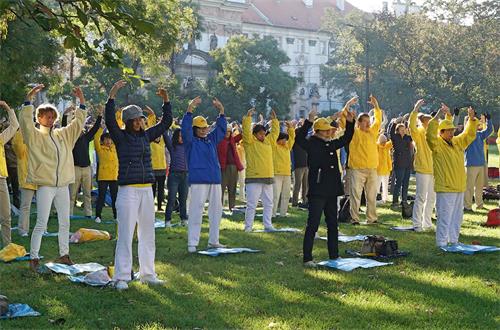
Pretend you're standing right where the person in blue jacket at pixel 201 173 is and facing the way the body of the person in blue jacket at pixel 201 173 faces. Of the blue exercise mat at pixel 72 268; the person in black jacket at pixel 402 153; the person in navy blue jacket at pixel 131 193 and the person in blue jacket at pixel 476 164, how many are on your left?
2

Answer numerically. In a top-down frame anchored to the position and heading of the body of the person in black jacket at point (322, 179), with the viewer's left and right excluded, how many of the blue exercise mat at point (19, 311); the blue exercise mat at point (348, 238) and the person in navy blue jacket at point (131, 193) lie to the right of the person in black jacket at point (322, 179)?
2

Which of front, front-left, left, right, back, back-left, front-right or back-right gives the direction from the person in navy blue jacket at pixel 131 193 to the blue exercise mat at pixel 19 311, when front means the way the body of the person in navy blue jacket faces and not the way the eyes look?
right

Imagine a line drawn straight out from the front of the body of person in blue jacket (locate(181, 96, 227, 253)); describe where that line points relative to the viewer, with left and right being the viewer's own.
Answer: facing the viewer and to the right of the viewer

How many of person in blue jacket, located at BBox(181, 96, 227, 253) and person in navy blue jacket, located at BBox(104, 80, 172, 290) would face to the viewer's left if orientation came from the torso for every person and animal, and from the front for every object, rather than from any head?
0

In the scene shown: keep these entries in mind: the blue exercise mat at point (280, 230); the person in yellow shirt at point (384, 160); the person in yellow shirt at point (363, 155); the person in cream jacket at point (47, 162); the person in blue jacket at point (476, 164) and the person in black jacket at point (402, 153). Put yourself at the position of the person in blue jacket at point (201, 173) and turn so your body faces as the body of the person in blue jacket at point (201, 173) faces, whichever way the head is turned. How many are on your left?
5

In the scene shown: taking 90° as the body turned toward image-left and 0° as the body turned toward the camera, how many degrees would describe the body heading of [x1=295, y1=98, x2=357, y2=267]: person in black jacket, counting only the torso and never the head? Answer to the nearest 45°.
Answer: approximately 315°

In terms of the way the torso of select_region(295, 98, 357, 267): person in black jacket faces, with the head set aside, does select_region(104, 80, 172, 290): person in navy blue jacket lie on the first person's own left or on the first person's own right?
on the first person's own right

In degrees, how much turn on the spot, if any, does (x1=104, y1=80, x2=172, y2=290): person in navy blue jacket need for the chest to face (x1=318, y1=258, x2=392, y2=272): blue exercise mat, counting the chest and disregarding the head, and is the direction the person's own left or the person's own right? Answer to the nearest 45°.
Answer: approximately 45° to the person's own left

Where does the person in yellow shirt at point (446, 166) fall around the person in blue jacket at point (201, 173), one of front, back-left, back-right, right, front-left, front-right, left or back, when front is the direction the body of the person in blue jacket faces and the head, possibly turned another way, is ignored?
front-left

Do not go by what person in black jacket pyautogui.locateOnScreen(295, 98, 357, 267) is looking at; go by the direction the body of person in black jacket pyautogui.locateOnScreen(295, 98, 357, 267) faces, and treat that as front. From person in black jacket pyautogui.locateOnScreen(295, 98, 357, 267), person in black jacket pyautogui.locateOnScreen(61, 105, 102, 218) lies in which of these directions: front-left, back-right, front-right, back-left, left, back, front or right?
back

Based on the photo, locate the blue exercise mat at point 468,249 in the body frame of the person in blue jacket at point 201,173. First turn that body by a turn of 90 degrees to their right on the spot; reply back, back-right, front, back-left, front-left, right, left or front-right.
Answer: back-left

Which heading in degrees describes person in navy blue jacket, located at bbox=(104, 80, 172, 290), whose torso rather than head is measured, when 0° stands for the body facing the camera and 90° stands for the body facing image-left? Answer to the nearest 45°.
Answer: approximately 315°

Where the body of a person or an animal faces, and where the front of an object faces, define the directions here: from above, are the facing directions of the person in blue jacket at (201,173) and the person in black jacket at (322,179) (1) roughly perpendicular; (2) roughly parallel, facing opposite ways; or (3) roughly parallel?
roughly parallel

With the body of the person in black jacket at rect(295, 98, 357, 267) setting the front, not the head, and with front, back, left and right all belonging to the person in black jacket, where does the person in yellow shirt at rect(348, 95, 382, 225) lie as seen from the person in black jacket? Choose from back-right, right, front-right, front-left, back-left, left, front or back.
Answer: back-left

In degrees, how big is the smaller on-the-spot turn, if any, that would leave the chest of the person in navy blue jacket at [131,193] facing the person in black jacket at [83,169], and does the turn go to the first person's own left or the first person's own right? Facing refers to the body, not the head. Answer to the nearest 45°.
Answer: approximately 135° to the first person's own left
